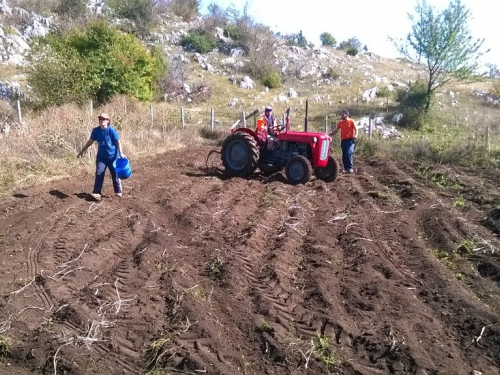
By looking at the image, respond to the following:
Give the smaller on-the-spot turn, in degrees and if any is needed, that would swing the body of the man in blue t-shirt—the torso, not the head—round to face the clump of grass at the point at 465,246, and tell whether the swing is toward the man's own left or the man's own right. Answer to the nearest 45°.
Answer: approximately 45° to the man's own left

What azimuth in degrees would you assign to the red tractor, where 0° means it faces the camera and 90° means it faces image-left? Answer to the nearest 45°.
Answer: approximately 315°

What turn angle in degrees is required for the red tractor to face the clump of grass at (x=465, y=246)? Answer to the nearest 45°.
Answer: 0° — it already faces it

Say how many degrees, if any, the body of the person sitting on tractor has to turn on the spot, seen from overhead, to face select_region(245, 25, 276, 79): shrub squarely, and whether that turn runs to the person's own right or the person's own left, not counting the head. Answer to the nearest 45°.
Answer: approximately 135° to the person's own left

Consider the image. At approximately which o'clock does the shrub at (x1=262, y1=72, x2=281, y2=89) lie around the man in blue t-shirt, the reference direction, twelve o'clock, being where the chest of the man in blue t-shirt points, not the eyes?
The shrub is roughly at 7 o'clock from the man in blue t-shirt.

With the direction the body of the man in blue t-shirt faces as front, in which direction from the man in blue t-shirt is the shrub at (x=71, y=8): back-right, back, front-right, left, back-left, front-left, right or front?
back

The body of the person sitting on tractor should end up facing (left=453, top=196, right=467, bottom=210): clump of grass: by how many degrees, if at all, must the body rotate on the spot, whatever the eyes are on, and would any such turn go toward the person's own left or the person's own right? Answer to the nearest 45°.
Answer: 0° — they already face it

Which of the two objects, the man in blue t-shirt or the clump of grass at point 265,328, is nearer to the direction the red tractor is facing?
the clump of grass

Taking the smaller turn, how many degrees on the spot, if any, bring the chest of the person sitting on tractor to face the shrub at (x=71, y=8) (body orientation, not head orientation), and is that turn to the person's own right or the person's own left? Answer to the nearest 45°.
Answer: approximately 180°

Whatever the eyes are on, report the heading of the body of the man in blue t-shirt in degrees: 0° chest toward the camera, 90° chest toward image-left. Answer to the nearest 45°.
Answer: approximately 0°
